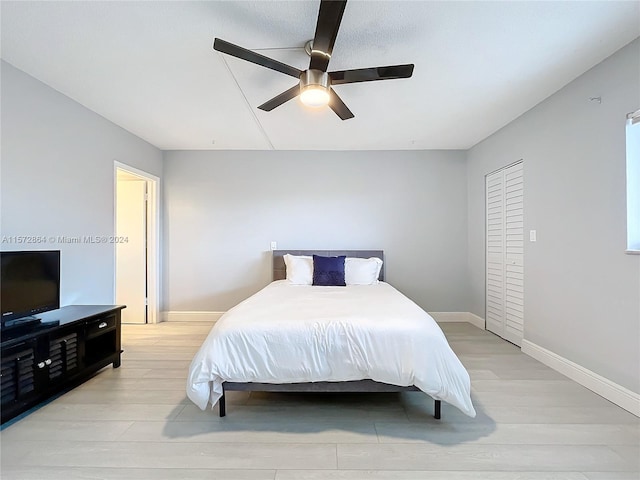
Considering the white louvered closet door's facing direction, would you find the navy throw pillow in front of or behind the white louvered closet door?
in front

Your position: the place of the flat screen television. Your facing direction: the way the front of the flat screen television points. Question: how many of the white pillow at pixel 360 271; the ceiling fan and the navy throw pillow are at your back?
0

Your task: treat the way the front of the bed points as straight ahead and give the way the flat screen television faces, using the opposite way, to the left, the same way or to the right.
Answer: to the left

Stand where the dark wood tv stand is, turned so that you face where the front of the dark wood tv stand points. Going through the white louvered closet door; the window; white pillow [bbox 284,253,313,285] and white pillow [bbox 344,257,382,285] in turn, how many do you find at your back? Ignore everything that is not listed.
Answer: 0

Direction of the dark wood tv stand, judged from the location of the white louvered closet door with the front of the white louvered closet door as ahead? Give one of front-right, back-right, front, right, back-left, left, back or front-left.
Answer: front

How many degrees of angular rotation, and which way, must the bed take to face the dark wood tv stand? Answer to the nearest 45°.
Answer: approximately 90° to its right

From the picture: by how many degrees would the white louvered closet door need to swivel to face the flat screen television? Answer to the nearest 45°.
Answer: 0° — it already faces it

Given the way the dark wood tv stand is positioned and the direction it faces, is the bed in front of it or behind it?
in front

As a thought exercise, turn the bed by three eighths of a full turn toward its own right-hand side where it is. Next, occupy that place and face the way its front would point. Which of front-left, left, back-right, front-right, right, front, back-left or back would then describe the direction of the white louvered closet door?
right

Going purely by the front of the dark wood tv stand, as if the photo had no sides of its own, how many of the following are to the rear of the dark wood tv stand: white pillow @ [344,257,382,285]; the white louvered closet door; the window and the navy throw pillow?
0

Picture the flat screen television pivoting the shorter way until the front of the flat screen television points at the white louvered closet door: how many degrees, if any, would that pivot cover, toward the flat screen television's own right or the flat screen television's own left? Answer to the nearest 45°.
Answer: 0° — it already faces it

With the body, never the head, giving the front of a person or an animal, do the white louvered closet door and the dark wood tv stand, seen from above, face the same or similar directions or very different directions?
very different directions

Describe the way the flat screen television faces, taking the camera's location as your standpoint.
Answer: facing the viewer and to the right of the viewer

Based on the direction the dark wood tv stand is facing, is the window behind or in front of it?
in front

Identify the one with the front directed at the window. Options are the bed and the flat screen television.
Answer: the flat screen television

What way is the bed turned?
toward the camera
